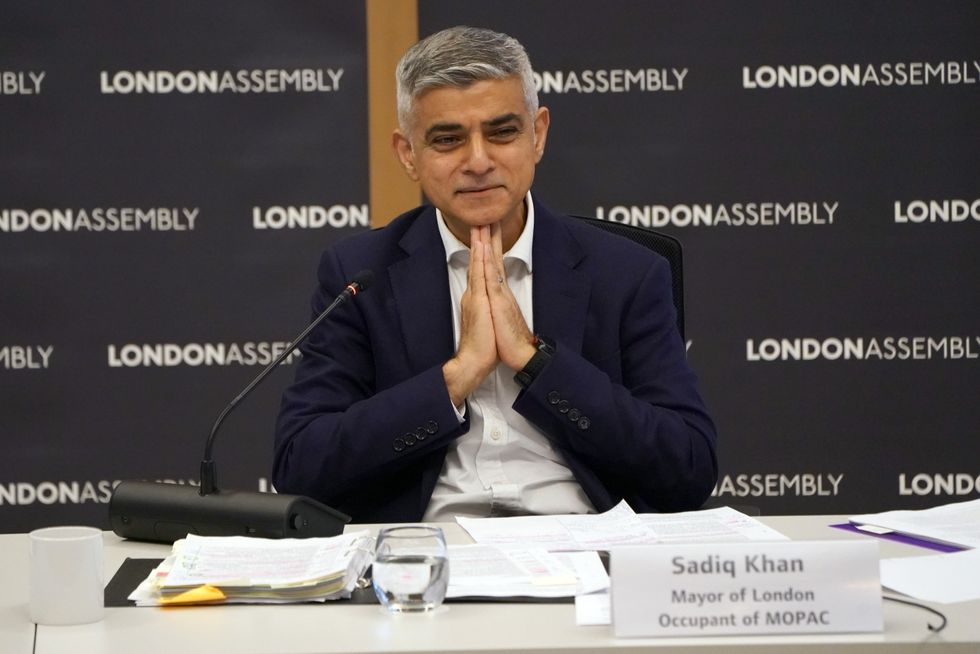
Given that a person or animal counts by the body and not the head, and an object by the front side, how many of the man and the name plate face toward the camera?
2

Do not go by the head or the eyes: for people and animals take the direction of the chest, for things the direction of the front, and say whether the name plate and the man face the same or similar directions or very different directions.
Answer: same or similar directions

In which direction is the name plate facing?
toward the camera

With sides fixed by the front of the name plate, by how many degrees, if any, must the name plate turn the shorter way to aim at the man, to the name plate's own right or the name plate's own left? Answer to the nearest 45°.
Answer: approximately 135° to the name plate's own right

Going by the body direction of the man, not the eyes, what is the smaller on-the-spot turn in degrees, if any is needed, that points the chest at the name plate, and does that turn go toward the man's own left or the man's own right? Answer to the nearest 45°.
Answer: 0° — they already face it

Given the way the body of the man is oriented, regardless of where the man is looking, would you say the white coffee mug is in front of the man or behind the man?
in front

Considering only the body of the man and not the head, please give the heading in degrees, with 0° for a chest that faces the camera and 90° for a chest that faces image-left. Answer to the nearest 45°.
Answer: approximately 0°

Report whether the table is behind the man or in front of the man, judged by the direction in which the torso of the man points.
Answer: in front

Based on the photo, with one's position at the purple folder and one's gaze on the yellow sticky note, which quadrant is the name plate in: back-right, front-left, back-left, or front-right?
front-left

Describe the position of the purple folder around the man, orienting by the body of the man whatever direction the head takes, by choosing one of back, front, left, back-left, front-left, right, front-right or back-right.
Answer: front-left

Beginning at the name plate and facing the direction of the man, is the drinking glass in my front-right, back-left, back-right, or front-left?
front-left

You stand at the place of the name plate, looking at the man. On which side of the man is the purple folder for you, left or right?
right

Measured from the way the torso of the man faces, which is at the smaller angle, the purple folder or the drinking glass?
the drinking glass

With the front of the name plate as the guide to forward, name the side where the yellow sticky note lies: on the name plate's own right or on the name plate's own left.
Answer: on the name plate's own right
